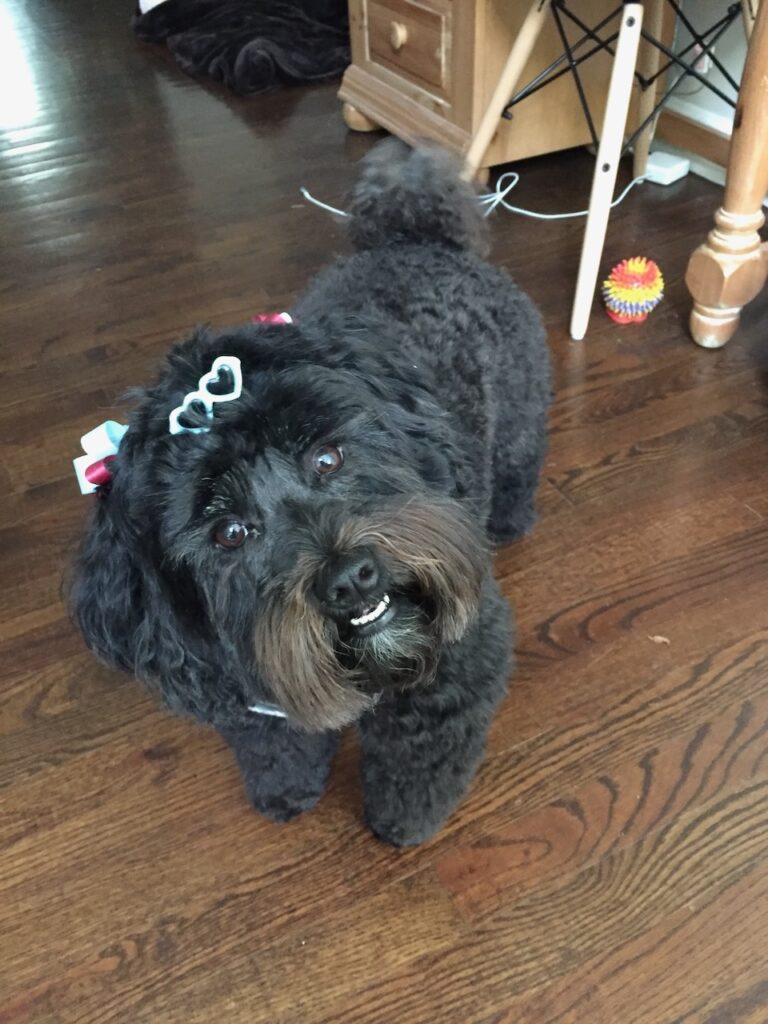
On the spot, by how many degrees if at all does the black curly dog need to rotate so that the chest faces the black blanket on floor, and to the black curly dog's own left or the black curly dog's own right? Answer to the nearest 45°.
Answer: approximately 180°

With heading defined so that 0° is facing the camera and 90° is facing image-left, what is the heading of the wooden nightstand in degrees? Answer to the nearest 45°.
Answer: approximately 45°

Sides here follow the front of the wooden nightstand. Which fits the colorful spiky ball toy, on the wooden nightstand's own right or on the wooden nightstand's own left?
on the wooden nightstand's own left

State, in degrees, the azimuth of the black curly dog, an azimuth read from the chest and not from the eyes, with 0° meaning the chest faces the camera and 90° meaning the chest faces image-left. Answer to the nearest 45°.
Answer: approximately 0°

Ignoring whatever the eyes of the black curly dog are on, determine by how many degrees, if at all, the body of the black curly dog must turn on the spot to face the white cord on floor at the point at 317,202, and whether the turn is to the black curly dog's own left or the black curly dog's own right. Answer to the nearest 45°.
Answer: approximately 180°

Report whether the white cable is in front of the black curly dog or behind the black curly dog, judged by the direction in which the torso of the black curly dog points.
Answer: behind
